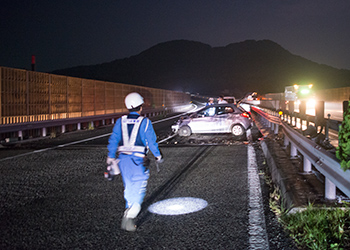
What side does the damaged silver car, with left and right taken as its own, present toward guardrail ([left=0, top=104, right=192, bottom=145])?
front

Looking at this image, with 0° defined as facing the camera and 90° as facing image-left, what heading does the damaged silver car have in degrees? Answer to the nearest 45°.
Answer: approximately 90°

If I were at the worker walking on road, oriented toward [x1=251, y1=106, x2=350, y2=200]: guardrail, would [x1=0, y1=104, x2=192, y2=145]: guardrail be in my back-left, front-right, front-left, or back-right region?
front-left

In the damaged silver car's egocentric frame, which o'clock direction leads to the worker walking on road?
The worker walking on road is roughly at 9 o'clock from the damaged silver car.

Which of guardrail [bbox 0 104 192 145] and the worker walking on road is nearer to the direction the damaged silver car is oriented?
the guardrail
